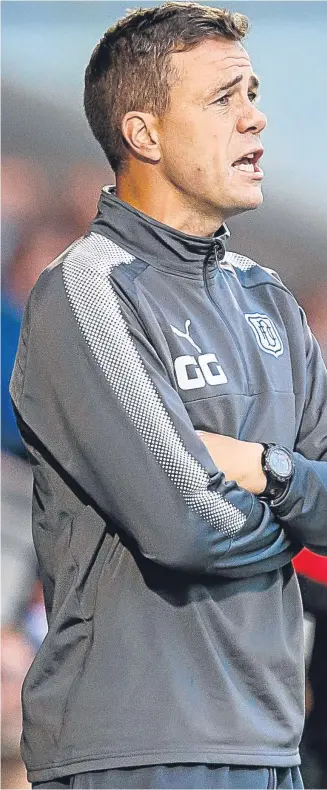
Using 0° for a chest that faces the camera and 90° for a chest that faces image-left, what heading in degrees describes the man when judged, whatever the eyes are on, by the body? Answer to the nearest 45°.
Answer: approximately 315°
